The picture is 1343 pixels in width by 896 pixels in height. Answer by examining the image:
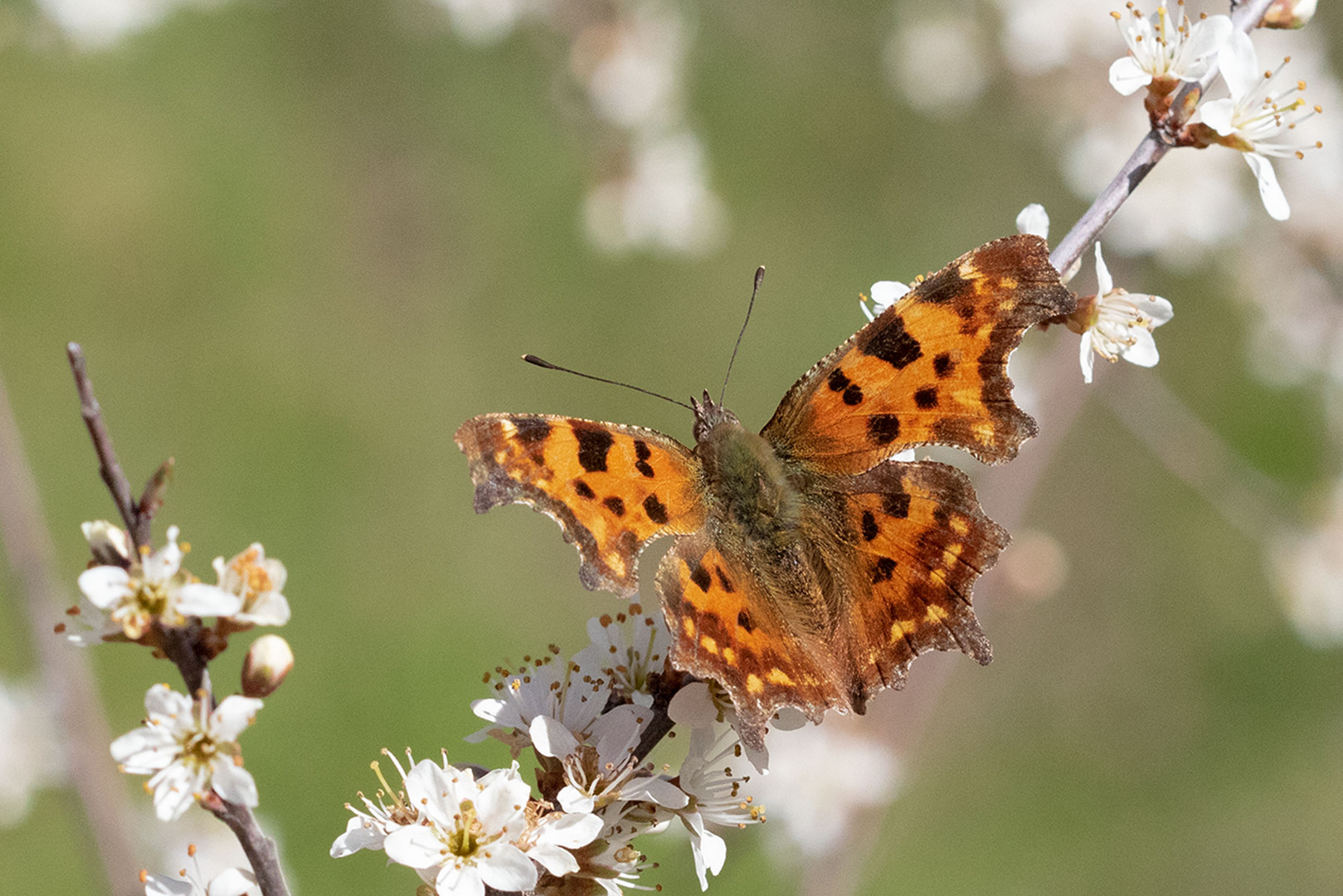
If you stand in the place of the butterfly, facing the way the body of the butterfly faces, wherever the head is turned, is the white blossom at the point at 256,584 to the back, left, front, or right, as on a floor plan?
left

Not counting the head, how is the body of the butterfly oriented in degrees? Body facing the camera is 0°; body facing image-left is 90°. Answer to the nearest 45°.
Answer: approximately 135°

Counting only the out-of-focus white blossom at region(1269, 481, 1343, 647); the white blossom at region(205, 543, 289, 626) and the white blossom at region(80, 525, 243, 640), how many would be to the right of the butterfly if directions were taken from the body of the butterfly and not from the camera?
1

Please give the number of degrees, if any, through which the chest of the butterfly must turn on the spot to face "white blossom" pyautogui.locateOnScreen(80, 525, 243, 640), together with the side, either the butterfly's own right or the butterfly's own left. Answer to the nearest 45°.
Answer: approximately 90° to the butterfly's own left

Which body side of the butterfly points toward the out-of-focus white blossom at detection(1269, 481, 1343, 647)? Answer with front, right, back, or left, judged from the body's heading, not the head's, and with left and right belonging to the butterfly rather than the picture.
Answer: right

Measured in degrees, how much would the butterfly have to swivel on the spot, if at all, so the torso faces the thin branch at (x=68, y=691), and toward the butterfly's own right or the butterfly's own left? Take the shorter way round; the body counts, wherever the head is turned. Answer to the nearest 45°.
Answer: approximately 45° to the butterfly's own left
